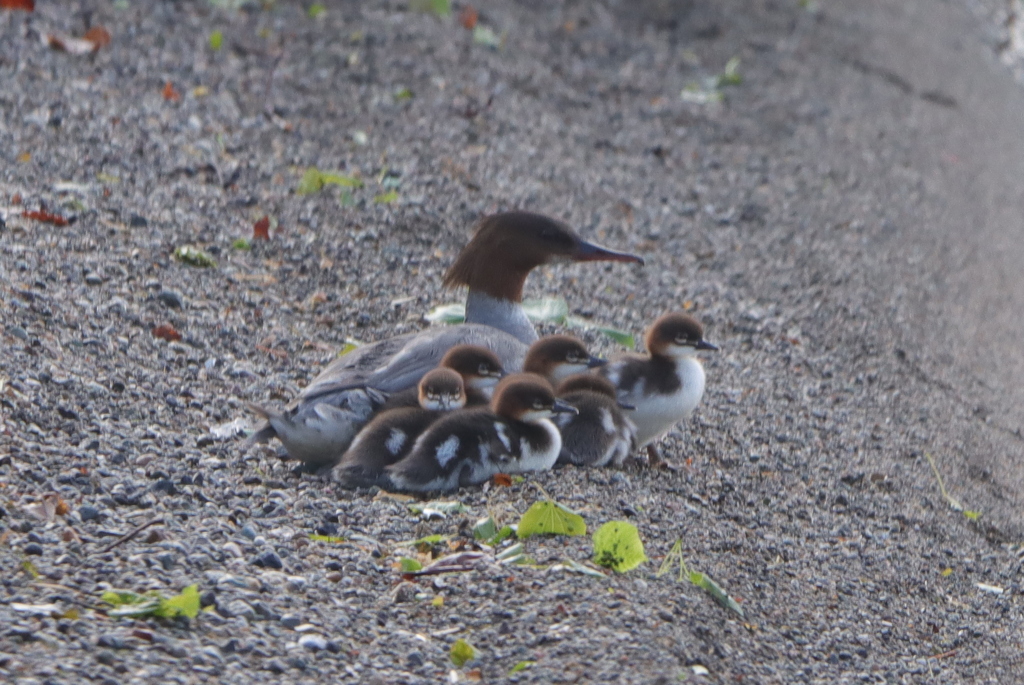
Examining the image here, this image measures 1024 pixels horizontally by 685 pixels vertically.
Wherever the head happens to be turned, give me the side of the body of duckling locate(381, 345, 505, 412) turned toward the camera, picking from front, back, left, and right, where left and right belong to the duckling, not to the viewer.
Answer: right

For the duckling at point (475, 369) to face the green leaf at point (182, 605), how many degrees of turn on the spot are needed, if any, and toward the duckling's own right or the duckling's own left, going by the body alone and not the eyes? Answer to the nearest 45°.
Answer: approximately 90° to the duckling's own right

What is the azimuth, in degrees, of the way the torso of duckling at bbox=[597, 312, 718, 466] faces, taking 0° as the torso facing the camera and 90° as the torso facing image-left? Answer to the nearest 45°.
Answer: approximately 270°

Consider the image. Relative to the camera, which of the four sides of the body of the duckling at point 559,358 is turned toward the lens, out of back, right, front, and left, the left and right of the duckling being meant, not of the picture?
right

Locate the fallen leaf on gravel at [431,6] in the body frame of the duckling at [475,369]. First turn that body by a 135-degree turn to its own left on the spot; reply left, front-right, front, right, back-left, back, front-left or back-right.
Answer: front-right

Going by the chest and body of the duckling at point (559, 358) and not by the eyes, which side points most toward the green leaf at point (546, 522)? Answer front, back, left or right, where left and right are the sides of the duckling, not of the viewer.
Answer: right

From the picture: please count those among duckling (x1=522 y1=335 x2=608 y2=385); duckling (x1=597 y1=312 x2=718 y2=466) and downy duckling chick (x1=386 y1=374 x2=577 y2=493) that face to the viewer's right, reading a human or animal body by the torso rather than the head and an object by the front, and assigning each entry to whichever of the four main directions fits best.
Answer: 3

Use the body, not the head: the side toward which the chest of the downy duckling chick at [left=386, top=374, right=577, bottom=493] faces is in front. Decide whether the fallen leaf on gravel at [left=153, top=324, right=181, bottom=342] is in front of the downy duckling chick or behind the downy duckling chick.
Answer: behind

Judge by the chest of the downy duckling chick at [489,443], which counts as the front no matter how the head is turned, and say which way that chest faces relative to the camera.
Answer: to the viewer's right

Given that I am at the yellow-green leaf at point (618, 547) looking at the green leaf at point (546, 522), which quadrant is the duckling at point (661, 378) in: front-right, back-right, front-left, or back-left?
front-right

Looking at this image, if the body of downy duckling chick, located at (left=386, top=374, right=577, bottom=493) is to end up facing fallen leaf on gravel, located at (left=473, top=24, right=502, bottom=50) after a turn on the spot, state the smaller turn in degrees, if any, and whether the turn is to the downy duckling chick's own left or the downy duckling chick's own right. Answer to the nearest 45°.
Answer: approximately 90° to the downy duckling chick's own left
